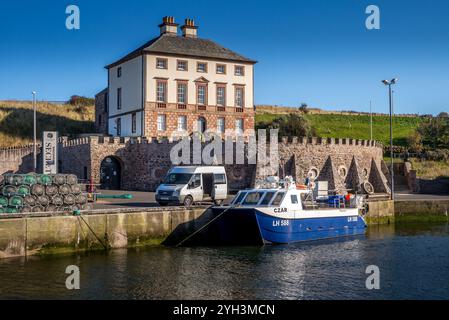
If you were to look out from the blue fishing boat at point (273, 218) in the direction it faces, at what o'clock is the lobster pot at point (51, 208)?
The lobster pot is roughly at 1 o'clock from the blue fishing boat.

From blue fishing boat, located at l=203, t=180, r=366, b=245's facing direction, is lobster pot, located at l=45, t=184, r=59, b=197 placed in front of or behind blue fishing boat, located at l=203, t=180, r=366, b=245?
in front

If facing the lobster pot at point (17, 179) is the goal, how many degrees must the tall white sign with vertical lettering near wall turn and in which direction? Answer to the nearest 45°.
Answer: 0° — it already faces it

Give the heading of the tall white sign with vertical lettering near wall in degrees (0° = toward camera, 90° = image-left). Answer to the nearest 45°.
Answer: approximately 0°

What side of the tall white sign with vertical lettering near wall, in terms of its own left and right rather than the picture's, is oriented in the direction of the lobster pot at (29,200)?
front

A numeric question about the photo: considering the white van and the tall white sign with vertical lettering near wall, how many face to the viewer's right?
0

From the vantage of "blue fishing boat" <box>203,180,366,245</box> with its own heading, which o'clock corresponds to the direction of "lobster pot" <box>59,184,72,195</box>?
The lobster pot is roughly at 1 o'clock from the blue fishing boat.

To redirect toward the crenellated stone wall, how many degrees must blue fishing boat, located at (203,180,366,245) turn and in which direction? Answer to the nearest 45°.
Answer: approximately 90° to its right

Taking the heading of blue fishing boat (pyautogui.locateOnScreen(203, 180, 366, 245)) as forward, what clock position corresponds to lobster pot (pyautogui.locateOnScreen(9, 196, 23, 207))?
The lobster pot is roughly at 1 o'clock from the blue fishing boat.

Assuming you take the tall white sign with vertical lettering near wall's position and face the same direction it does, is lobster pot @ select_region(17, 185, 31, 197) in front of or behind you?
in front

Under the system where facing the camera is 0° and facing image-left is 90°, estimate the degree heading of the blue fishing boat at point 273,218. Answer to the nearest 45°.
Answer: approximately 45°
